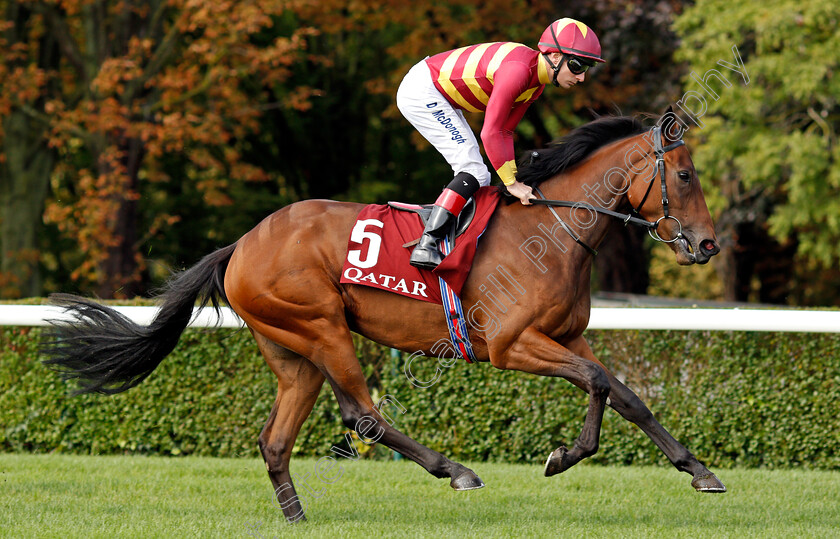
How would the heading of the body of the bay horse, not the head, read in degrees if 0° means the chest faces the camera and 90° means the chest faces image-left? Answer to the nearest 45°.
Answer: approximately 270°

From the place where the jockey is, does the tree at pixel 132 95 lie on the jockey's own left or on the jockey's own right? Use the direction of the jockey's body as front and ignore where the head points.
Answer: on the jockey's own left

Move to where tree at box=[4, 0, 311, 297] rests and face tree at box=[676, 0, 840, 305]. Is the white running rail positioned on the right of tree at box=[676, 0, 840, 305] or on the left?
right

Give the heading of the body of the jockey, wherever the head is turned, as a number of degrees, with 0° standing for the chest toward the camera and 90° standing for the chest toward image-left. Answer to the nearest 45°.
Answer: approximately 270°

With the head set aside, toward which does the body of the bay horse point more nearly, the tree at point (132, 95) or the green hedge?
the green hedge

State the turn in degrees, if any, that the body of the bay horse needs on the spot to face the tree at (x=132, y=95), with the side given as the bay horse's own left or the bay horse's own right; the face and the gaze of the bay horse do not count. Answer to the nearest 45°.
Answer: approximately 135° to the bay horse's own left

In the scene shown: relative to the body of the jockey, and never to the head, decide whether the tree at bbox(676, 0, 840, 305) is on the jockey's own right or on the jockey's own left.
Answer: on the jockey's own left

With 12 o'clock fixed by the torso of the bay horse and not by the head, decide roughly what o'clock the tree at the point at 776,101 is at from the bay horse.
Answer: The tree is roughly at 10 o'clock from the bay horse.
